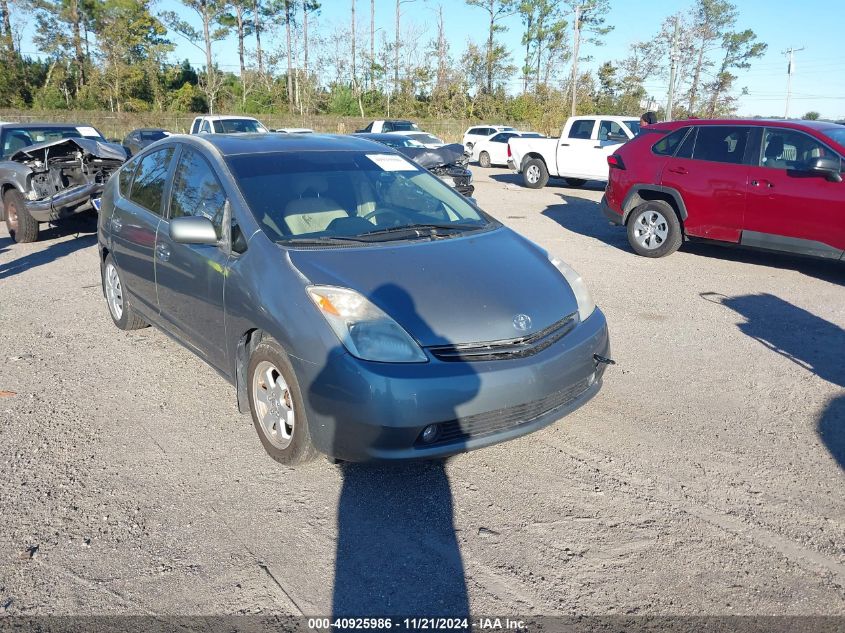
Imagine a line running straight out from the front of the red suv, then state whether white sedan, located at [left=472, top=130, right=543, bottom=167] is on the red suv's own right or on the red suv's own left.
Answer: on the red suv's own left

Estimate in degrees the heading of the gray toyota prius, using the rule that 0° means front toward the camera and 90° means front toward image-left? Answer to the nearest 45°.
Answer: approximately 315°

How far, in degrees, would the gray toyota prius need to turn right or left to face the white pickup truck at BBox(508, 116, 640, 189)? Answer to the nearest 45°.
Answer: approximately 135° to its left

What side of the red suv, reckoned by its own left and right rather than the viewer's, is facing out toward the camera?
right
